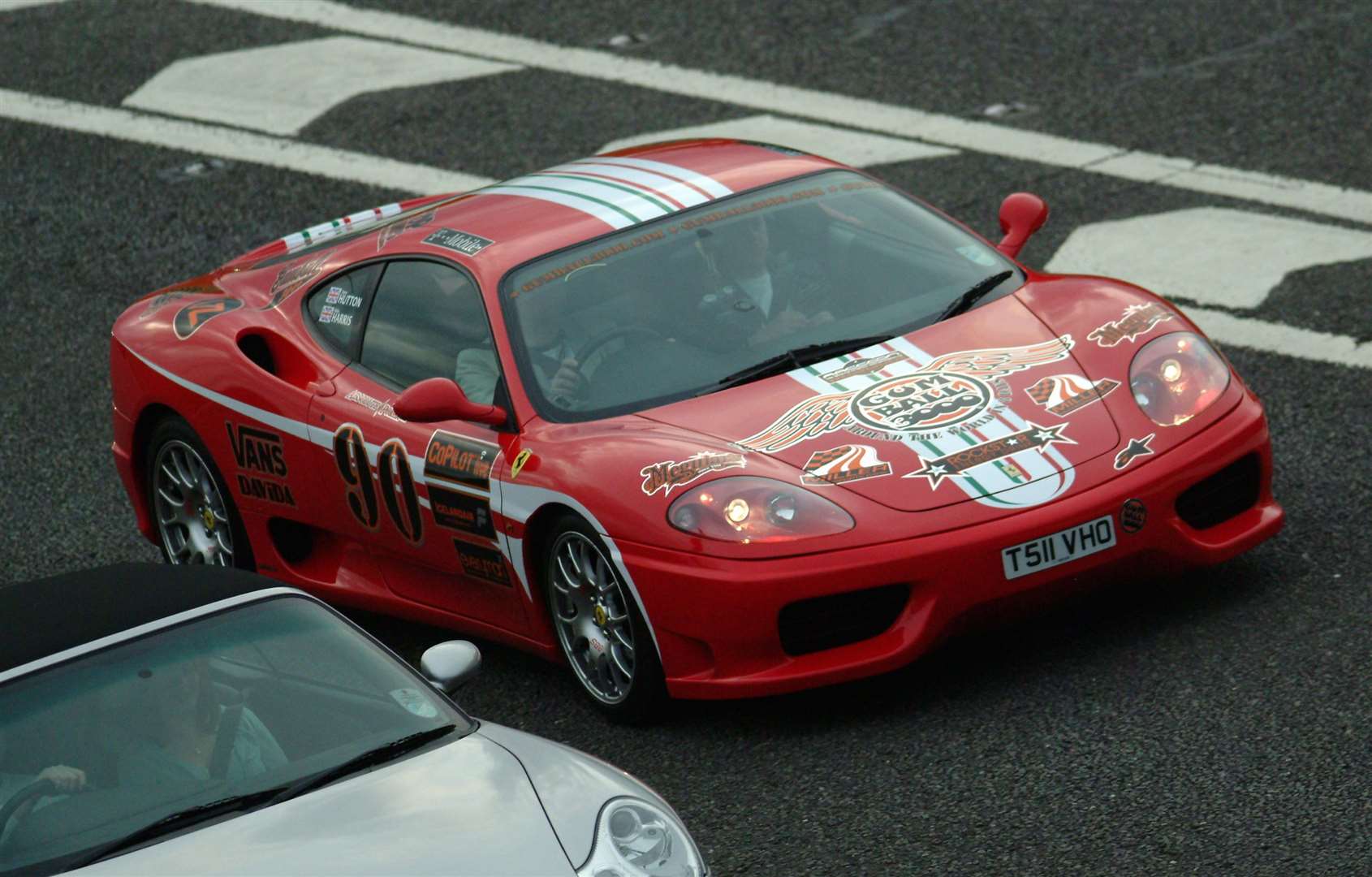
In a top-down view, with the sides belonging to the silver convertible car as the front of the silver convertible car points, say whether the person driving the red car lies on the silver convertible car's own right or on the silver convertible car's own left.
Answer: on the silver convertible car's own left

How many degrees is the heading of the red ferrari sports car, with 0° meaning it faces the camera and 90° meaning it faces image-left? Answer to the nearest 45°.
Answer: approximately 315°

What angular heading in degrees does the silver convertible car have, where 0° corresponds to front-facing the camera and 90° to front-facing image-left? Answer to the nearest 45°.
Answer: approximately 315°

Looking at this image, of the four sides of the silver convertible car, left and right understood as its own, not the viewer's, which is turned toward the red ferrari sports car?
left

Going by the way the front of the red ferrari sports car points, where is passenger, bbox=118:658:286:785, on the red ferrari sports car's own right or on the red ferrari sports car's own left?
on the red ferrari sports car's own right

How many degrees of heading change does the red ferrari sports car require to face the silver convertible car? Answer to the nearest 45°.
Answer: approximately 90° to its right
